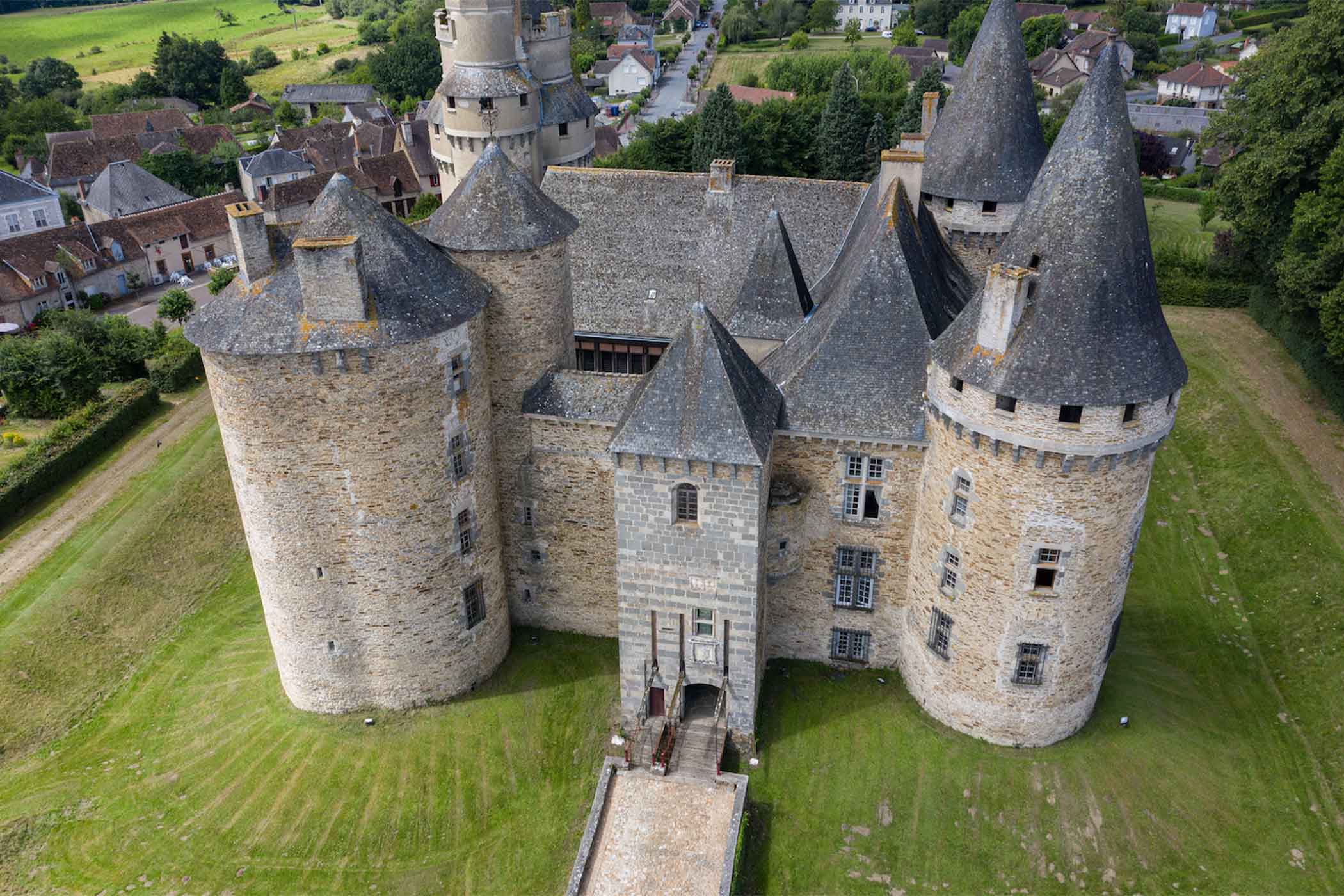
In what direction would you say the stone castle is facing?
toward the camera
